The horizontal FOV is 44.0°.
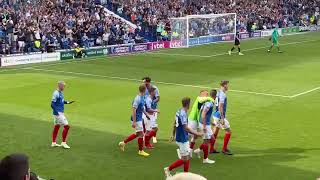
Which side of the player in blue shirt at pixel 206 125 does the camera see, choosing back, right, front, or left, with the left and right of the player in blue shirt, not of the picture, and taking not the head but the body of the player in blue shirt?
right

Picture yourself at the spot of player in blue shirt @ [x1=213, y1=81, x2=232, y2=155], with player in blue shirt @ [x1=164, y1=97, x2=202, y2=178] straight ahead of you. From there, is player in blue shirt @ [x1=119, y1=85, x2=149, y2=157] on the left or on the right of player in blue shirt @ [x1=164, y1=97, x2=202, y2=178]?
right
